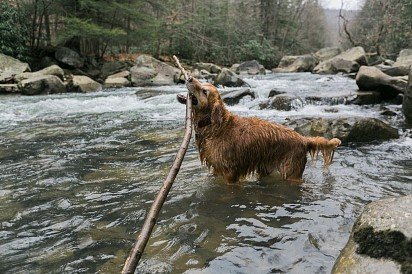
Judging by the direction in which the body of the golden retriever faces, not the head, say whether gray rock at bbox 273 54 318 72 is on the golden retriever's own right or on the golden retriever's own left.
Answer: on the golden retriever's own right

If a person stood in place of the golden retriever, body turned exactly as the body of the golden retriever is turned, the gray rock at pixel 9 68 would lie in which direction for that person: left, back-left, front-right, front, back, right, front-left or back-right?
front-right

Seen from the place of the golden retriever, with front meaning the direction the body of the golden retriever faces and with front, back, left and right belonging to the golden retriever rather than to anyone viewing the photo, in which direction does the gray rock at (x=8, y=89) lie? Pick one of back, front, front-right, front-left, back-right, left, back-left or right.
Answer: front-right

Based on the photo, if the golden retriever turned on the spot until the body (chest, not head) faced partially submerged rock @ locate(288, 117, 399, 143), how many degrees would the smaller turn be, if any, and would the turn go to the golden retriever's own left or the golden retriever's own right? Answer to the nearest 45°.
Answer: approximately 135° to the golden retriever's own right

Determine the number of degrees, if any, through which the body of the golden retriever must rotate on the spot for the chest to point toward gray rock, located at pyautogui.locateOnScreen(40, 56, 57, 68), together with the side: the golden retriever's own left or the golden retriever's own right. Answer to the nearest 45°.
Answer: approximately 45° to the golden retriever's own right

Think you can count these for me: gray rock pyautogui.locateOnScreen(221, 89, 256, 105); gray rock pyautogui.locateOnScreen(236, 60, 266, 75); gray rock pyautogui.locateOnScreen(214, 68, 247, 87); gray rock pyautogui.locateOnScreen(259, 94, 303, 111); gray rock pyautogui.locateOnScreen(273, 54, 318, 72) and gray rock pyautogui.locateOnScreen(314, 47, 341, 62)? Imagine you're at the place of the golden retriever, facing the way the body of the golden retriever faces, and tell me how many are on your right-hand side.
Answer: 6

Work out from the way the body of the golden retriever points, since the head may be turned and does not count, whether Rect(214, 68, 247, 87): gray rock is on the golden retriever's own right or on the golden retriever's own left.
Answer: on the golden retriever's own right

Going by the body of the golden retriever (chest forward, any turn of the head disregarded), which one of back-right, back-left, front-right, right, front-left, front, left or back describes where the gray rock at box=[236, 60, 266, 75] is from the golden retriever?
right

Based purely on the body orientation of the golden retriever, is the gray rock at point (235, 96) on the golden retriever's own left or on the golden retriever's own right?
on the golden retriever's own right

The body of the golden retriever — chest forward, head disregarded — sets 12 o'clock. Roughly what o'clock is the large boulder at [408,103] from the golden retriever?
The large boulder is roughly at 4 o'clock from the golden retriever.

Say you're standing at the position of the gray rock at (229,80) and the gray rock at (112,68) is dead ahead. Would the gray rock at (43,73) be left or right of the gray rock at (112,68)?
left

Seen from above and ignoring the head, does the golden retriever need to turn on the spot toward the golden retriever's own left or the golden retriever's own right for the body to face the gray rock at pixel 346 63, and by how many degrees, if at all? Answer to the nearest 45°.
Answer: approximately 90° to the golden retriever's own right

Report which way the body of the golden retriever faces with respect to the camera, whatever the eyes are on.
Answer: to the viewer's left

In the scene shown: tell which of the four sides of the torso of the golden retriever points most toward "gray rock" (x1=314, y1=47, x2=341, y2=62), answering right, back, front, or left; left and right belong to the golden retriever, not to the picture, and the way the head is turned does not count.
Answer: right
